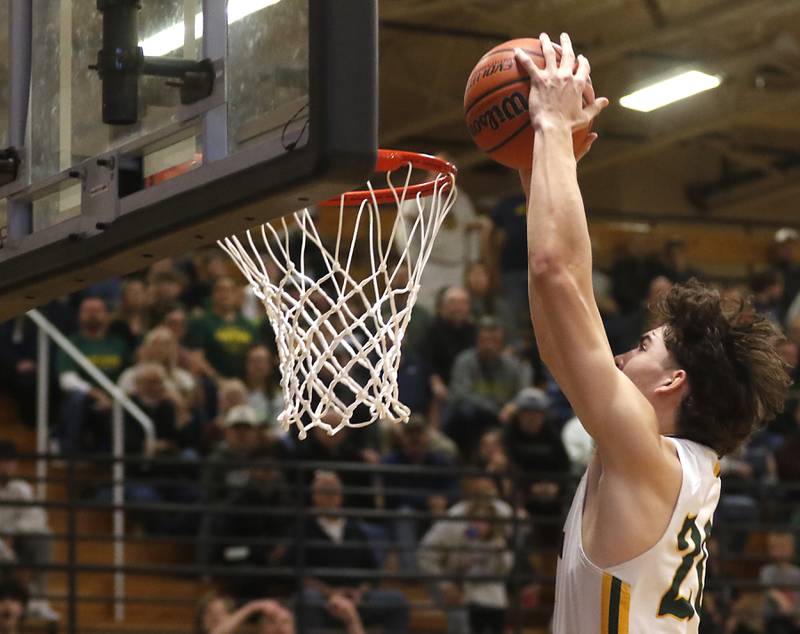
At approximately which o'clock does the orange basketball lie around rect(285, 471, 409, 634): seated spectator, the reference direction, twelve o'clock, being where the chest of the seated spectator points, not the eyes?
The orange basketball is roughly at 12 o'clock from the seated spectator.

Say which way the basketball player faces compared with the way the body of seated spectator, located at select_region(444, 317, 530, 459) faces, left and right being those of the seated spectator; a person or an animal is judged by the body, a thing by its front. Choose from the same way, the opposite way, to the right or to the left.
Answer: to the right

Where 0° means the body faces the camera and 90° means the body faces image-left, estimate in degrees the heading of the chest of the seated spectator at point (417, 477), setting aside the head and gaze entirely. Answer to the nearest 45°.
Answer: approximately 0°

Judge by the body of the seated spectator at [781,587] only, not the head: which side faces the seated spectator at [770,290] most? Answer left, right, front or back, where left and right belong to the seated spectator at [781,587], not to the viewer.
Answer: back

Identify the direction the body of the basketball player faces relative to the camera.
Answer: to the viewer's left

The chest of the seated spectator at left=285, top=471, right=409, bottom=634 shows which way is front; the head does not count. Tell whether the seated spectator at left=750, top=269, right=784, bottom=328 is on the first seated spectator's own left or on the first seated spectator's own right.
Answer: on the first seated spectator's own left

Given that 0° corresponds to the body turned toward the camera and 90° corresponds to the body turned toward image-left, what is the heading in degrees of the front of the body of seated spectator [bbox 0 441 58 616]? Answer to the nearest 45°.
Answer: approximately 315°

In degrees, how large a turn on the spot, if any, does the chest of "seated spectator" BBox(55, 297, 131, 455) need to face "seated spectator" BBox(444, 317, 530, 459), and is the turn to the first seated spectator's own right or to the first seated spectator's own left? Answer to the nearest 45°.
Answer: approximately 90° to the first seated spectator's own left

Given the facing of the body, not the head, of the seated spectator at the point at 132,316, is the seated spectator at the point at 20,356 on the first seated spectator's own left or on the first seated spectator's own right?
on the first seated spectator's own right

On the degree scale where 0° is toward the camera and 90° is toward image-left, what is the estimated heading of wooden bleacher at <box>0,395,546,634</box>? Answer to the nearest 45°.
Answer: approximately 0°

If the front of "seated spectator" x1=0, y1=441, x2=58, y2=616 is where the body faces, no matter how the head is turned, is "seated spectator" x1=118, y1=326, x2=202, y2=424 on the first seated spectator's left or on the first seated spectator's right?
on the first seated spectator's left
